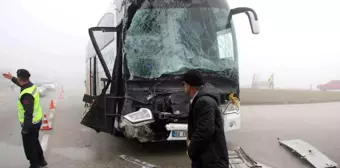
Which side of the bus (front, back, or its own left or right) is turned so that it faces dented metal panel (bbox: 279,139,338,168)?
front

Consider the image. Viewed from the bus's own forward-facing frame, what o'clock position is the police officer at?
The police officer is roughly at 2 o'clock from the bus.

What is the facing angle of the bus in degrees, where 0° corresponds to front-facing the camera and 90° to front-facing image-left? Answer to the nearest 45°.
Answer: approximately 0°
